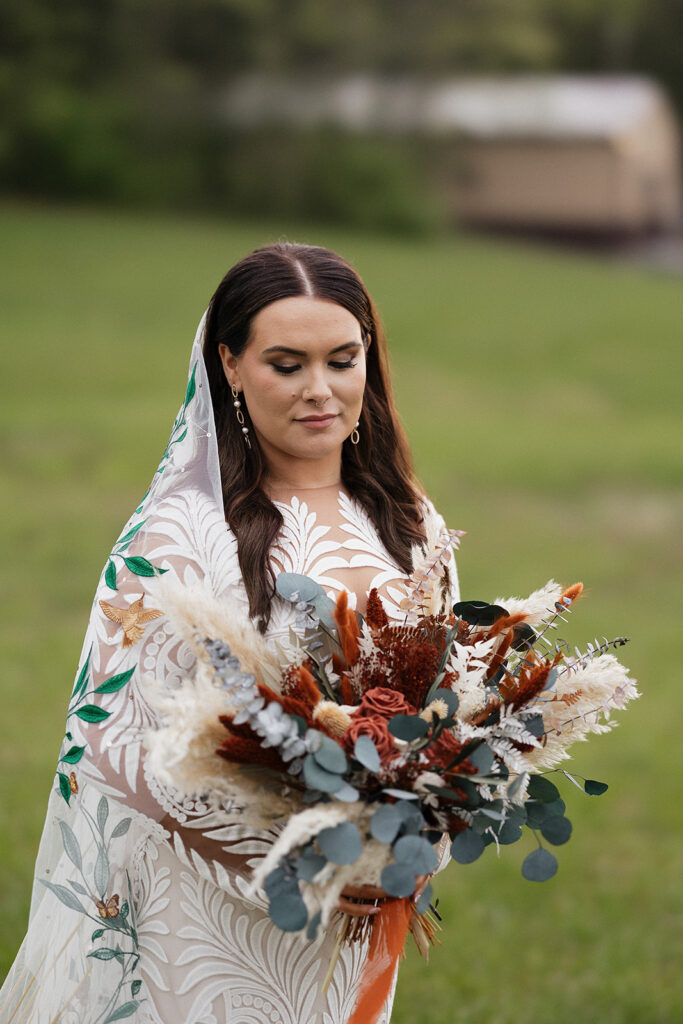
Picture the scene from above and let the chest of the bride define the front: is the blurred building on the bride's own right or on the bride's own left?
on the bride's own left

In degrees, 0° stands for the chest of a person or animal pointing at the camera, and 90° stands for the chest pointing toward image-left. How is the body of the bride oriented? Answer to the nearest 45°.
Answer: approximately 315°
